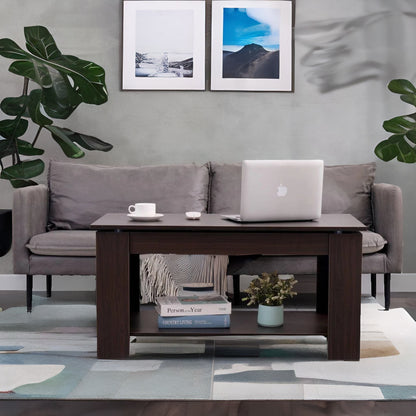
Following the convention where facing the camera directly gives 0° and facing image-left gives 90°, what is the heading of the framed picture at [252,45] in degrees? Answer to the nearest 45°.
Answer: approximately 0°

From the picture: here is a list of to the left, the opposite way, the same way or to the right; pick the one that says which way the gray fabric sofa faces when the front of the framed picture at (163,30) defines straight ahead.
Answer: the same way

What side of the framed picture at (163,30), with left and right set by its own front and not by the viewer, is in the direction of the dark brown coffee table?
front

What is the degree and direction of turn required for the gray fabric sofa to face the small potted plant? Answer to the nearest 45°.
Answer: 0° — it already faces it

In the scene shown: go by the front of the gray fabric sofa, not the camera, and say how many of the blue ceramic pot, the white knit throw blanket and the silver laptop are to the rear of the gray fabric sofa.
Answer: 0

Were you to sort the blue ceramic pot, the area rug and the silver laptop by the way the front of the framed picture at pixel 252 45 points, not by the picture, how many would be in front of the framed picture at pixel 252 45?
3

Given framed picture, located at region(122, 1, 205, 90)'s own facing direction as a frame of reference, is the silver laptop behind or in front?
in front

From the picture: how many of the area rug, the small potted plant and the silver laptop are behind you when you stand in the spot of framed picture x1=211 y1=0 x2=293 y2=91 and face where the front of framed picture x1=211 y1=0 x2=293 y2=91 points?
0

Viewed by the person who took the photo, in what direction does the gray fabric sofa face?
facing the viewer

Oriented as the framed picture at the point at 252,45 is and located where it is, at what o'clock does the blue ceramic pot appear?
The blue ceramic pot is roughly at 12 o'clock from the framed picture.

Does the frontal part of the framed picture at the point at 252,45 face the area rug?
yes

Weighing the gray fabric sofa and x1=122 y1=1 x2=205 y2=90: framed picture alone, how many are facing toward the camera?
2

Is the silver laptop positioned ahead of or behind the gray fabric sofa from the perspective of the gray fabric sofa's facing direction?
ahead

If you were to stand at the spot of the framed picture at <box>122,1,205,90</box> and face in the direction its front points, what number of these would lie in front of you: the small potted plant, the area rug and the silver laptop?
3

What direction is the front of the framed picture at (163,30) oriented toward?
toward the camera

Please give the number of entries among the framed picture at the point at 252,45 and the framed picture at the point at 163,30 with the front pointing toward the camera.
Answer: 2
